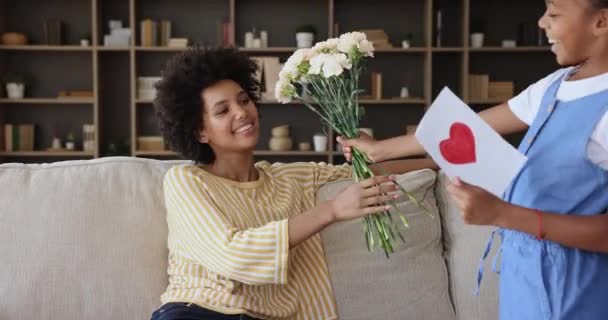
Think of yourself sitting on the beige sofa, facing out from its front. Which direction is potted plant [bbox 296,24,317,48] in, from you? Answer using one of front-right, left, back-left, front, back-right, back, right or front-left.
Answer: back

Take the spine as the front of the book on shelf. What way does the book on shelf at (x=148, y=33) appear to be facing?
toward the camera

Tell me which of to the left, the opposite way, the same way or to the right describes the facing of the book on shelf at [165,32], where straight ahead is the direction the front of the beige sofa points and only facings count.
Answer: the same way

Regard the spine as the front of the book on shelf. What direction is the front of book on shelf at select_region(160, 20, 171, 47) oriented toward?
toward the camera

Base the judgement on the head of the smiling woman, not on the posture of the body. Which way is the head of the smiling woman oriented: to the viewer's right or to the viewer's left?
to the viewer's right

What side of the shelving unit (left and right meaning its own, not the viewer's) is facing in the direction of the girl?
front

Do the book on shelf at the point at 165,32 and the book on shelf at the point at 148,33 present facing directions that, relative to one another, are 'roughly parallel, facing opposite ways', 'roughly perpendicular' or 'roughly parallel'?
roughly parallel

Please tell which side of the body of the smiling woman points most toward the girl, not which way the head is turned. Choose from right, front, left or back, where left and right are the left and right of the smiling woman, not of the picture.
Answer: front

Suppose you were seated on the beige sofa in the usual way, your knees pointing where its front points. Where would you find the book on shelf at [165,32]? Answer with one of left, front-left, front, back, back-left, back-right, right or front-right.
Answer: back

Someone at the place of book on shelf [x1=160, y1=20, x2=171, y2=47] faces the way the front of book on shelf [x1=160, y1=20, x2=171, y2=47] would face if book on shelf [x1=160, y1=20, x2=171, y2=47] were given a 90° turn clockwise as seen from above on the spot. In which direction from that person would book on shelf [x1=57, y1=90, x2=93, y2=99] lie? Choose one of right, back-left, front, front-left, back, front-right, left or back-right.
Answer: front

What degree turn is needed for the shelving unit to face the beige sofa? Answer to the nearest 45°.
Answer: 0° — it already faces it

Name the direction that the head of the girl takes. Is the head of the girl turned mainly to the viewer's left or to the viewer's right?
to the viewer's left

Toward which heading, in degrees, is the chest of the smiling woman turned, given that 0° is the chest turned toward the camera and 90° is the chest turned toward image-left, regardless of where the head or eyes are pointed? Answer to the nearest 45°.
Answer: approximately 315°

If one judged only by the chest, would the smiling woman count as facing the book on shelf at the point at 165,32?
no

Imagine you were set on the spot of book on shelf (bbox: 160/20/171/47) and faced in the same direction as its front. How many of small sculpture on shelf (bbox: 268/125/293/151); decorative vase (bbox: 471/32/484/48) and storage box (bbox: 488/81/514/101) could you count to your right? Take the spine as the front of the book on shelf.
0

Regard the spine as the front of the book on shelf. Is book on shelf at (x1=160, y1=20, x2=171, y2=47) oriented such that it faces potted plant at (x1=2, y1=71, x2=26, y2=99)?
no

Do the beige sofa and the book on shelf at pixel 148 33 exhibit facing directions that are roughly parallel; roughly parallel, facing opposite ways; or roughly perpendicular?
roughly parallel

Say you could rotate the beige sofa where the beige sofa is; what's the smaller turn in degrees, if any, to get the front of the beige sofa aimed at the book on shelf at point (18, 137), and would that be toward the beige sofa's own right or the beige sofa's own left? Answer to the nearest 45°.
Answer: approximately 180°
